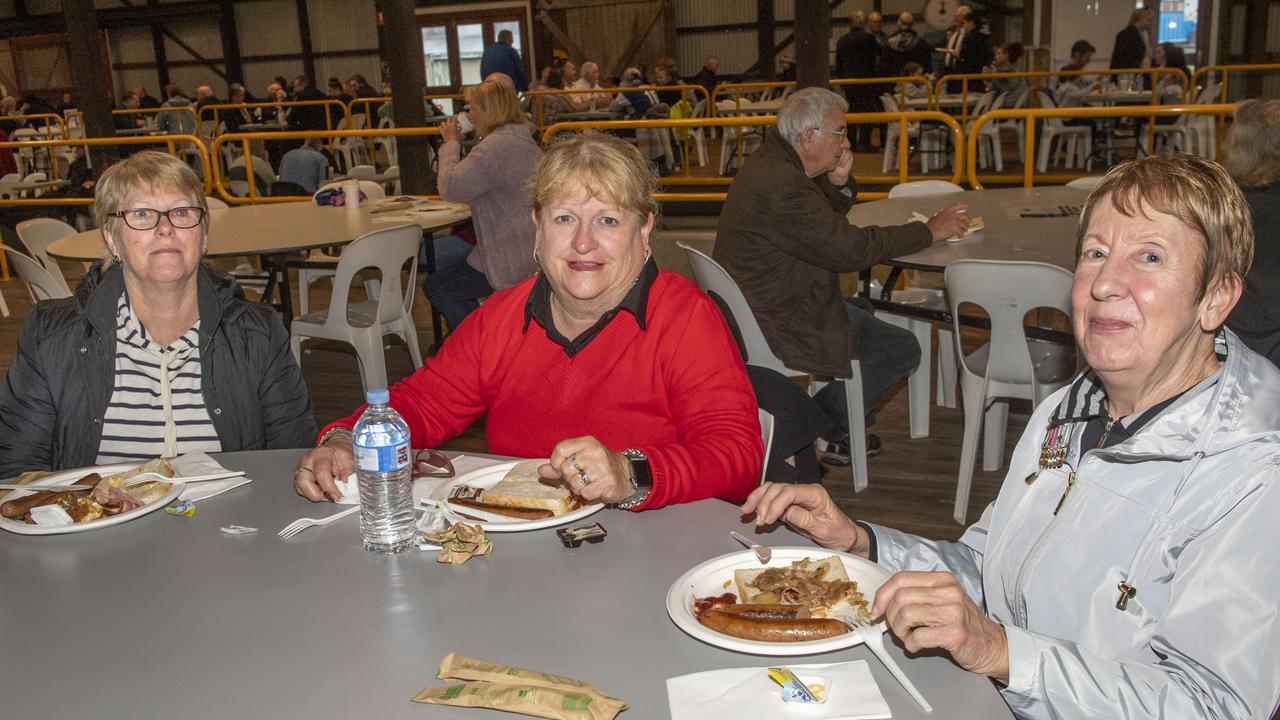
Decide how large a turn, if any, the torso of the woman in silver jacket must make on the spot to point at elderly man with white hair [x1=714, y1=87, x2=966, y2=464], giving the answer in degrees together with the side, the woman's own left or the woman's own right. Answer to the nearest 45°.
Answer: approximately 135° to the woman's own right

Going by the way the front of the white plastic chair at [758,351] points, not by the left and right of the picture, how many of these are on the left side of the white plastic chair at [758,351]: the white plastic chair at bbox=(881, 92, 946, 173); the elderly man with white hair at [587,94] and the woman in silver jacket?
2

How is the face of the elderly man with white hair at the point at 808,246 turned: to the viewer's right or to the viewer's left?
to the viewer's right

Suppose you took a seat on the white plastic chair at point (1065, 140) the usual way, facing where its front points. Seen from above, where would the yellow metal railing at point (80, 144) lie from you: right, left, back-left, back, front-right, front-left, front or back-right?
back-right

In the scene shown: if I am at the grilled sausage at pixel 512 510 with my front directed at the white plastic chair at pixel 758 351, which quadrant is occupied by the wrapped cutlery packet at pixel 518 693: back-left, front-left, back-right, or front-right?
back-right

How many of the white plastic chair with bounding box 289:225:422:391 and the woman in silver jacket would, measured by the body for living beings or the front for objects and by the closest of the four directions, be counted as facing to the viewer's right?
0

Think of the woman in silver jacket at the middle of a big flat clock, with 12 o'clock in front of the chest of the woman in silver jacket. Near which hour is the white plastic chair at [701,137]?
The white plastic chair is roughly at 4 o'clock from the woman in silver jacket.

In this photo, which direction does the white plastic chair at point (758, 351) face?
to the viewer's right

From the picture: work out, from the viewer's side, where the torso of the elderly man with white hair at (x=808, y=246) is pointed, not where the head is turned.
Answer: to the viewer's right

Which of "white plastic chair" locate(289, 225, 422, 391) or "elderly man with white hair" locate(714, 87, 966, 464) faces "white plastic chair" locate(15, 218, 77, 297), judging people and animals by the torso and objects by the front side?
"white plastic chair" locate(289, 225, 422, 391)

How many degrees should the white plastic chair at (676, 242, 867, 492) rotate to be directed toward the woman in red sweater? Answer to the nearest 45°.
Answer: approximately 90° to its right

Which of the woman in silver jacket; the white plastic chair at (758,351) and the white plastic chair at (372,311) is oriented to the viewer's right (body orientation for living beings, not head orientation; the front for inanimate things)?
the white plastic chair at (758,351)

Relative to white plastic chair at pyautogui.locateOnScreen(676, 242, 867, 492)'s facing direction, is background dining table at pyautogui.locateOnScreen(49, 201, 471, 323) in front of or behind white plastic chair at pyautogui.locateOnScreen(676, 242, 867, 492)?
behind

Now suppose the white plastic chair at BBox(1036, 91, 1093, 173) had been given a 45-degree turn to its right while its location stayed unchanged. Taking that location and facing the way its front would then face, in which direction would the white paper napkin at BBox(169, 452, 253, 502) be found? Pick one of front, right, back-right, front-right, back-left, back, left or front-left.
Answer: front-right
